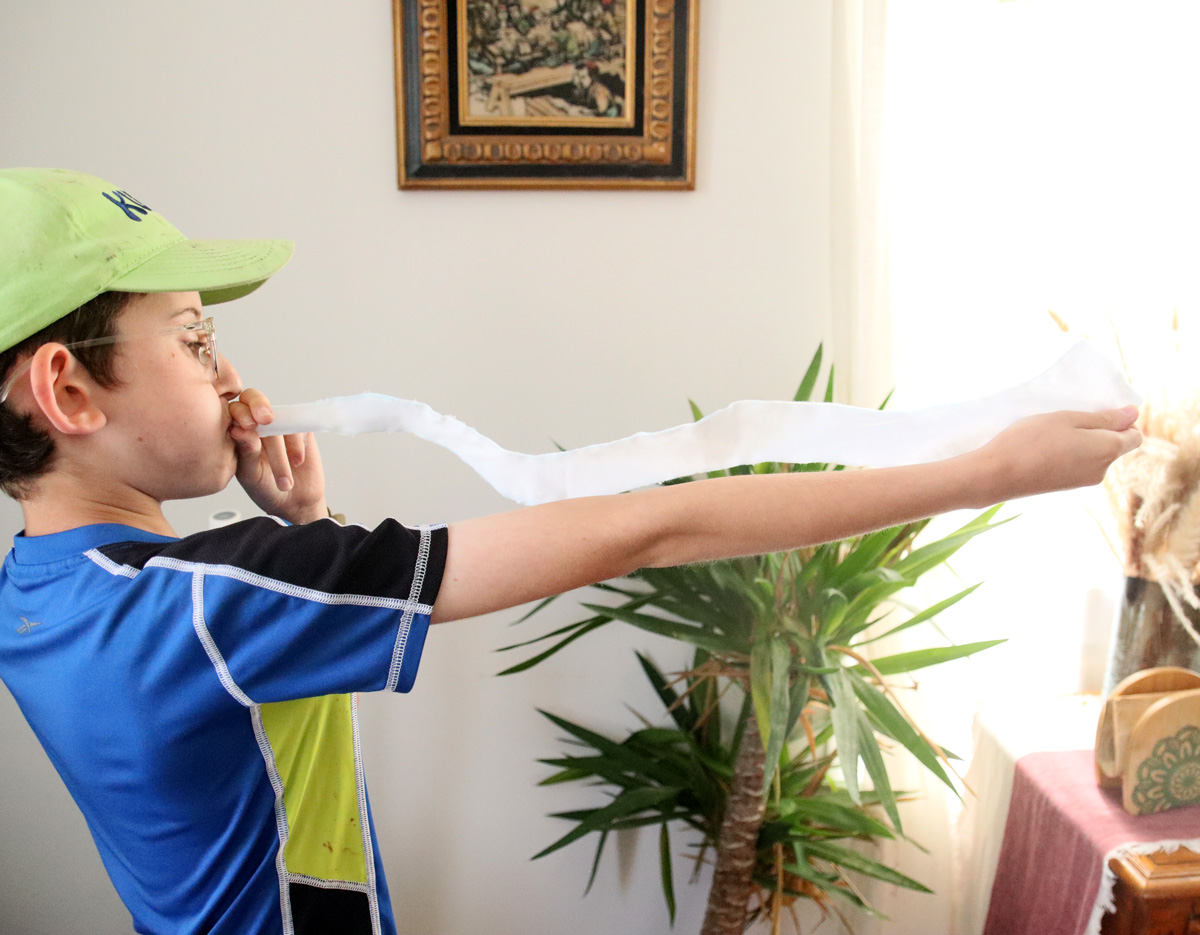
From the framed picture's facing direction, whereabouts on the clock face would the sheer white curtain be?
The sheer white curtain is roughly at 9 o'clock from the framed picture.

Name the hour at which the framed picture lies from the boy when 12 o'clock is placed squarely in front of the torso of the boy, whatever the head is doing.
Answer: The framed picture is roughly at 11 o'clock from the boy.

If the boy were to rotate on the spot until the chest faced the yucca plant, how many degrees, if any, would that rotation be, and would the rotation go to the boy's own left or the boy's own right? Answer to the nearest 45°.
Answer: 0° — they already face it

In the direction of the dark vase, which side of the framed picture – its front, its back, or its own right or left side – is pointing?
left

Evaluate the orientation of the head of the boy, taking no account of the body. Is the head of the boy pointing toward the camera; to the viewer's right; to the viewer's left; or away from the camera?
to the viewer's right

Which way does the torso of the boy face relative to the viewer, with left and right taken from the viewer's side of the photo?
facing away from the viewer and to the right of the viewer

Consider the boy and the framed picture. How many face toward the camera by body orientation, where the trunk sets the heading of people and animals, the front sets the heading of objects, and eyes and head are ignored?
1
